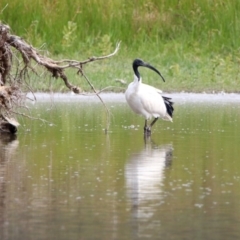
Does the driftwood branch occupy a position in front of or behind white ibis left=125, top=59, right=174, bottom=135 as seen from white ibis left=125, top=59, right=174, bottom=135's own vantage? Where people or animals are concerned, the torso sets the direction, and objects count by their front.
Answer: in front

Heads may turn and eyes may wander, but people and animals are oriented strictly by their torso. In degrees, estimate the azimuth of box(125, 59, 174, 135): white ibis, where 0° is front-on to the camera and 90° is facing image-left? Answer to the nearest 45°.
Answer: approximately 90°
